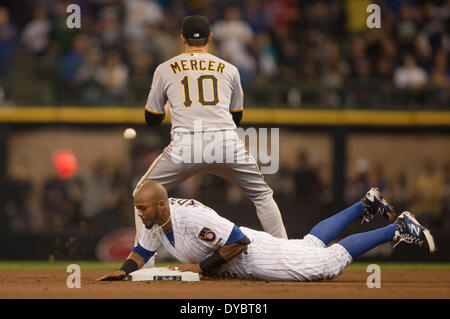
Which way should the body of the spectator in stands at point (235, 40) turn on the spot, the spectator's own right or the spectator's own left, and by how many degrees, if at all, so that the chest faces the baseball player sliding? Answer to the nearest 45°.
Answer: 0° — they already face them

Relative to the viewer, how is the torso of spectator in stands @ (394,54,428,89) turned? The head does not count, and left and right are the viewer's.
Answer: facing the viewer

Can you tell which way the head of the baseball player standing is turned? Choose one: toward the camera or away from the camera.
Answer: away from the camera

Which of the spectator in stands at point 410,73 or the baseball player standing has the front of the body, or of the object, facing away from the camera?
the baseball player standing

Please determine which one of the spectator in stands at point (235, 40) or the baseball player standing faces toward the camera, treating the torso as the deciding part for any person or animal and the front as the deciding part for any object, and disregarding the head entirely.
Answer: the spectator in stands

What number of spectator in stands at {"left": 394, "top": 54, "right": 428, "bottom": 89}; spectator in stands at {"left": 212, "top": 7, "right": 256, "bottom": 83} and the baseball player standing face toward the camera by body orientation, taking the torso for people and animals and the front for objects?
2

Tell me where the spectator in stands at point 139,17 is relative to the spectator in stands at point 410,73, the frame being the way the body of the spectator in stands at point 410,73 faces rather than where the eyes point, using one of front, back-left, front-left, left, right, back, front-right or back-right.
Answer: right

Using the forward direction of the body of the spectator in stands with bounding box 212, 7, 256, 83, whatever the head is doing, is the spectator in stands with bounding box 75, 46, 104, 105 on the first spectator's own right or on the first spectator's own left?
on the first spectator's own right

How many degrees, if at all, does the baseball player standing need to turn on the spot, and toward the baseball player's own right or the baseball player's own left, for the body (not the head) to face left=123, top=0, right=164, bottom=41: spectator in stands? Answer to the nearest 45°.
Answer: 0° — they already face them

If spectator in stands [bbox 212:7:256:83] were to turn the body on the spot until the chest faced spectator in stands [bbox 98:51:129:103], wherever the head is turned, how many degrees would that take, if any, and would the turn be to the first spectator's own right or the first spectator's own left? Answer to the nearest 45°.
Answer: approximately 45° to the first spectator's own right

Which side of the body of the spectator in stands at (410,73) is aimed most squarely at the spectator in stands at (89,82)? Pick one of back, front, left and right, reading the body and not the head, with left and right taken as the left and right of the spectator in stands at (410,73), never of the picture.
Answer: right

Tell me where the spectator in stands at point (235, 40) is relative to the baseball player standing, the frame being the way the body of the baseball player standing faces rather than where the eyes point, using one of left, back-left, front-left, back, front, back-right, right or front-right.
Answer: front

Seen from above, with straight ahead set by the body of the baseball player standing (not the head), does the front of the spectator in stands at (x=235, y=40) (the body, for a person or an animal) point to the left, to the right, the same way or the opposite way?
the opposite way

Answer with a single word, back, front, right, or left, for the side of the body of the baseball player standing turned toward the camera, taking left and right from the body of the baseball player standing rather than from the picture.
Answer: back

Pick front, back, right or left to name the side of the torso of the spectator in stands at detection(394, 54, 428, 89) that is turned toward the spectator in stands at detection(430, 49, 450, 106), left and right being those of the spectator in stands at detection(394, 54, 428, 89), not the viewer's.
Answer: left

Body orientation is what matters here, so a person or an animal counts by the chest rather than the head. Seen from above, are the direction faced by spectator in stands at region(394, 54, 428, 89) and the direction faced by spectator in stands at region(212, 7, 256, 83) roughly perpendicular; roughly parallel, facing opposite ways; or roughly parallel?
roughly parallel
